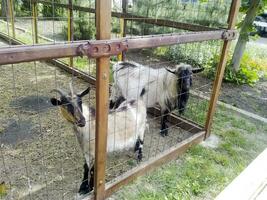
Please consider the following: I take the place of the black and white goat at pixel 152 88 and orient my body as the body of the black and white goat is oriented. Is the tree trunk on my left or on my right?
on my left

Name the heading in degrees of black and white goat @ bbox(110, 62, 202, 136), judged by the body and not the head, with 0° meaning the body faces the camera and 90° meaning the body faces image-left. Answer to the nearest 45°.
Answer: approximately 315°

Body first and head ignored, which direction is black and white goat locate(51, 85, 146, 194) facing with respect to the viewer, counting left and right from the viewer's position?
facing the viewer and to the left of the viewer

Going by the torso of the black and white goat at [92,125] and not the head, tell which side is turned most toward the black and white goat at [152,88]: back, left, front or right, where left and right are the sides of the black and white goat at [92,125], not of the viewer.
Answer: back

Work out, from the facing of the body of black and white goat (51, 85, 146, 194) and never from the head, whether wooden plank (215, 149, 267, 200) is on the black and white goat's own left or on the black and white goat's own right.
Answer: on the black and white goat's own left

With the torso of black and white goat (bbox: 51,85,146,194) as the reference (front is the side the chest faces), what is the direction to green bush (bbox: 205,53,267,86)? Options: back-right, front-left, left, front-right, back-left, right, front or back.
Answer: back

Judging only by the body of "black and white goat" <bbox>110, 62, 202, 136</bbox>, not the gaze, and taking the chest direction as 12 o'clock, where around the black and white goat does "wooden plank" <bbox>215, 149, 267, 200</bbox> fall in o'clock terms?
The wooden plank is roughly at 1 o'clock from the black and white goat.

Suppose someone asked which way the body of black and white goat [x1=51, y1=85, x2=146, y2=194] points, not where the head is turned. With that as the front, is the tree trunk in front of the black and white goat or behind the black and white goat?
behind

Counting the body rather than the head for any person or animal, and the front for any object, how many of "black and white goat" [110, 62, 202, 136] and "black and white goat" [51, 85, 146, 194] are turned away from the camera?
0

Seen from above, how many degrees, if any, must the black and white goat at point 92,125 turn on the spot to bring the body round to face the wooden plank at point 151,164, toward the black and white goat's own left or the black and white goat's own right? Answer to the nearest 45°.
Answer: approximately 135° to the black and white goat's own left
